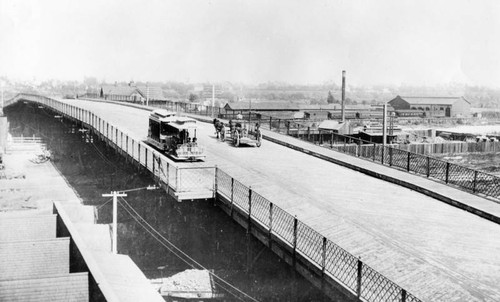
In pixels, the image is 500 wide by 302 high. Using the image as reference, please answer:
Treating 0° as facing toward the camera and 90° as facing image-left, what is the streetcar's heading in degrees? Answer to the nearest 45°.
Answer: approximately 315°

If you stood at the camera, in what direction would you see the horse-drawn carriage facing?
facing away from the viewer and to the left of the viewer

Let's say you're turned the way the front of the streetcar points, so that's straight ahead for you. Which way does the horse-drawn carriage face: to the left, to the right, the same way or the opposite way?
the opposite way

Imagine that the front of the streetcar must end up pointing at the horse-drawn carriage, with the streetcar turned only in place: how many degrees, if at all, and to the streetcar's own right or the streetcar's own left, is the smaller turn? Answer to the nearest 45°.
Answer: approximately 90° to the streetcar's own left

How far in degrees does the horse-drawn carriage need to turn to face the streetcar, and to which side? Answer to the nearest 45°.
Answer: approximately 90° to its left
